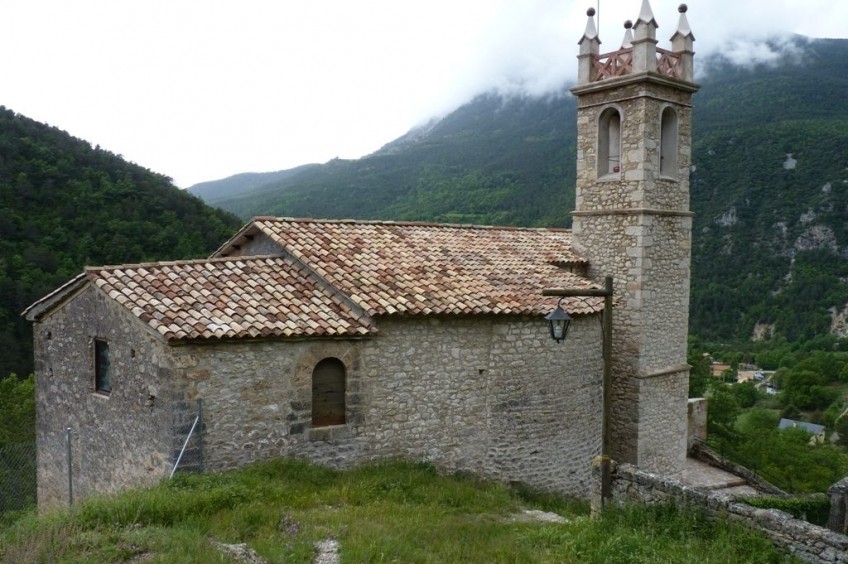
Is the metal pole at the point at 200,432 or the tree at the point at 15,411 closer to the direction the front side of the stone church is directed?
the tree

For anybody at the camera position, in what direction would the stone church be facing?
facing away from the viewer and to the right of the viewer
